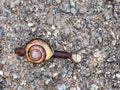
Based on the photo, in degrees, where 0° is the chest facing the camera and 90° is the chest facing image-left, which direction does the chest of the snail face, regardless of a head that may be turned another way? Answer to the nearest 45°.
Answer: approximately 270°

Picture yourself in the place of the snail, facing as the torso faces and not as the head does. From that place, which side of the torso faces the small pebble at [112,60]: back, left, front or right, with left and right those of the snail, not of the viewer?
front

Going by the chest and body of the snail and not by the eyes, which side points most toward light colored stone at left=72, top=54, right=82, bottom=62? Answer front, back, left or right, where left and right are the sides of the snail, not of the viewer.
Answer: front
